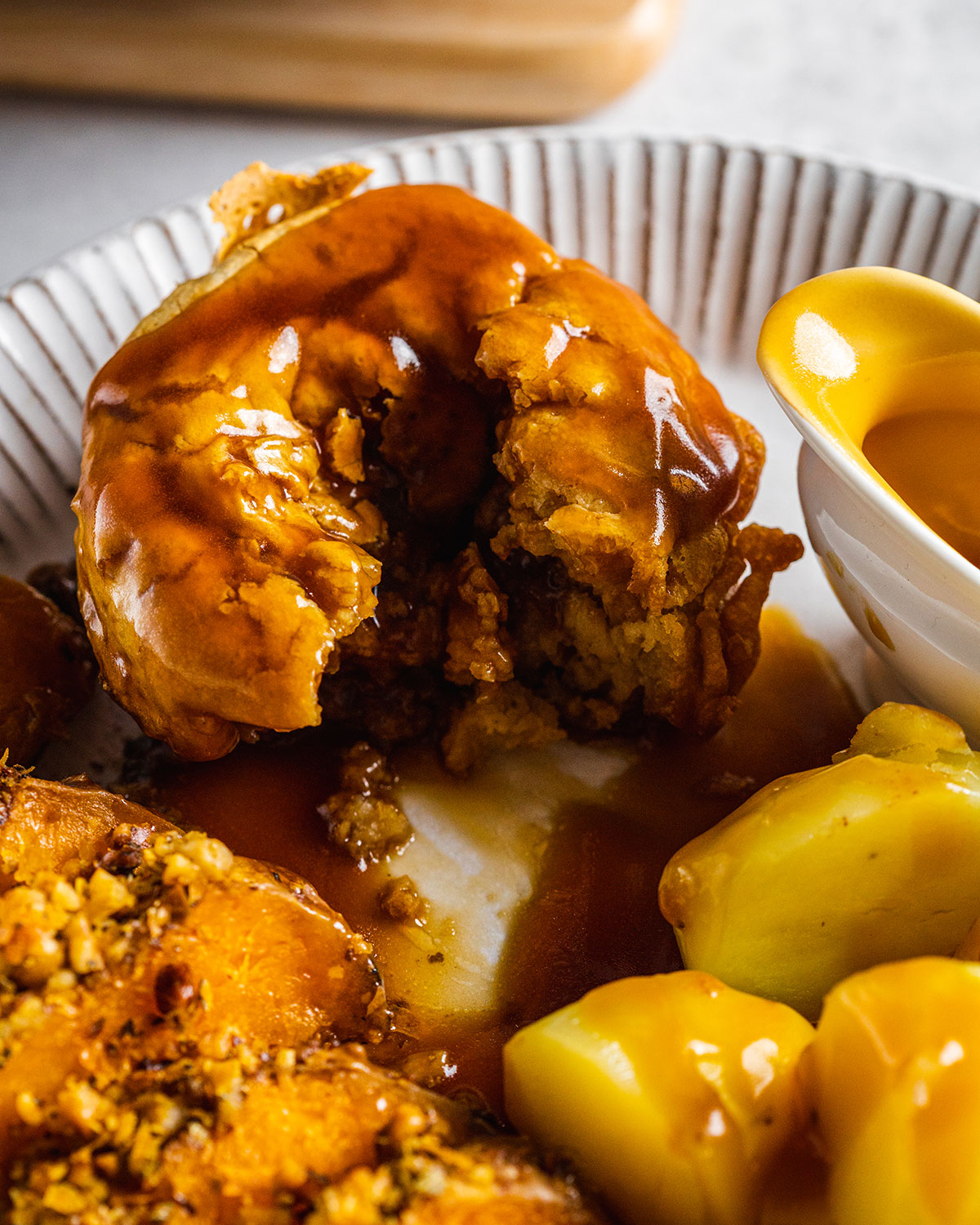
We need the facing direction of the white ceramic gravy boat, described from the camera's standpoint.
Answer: facing to the left of the viewer
